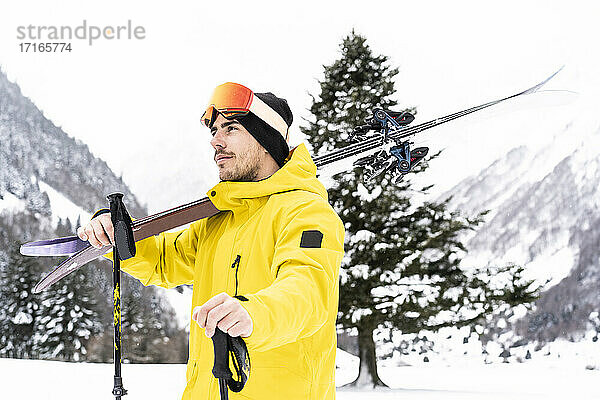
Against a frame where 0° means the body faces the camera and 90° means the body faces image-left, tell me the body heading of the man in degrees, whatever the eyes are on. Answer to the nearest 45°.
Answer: approximately 45°

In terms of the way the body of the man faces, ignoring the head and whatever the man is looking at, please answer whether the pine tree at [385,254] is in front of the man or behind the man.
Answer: behind

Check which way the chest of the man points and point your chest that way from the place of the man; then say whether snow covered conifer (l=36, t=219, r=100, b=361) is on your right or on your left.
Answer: on your right

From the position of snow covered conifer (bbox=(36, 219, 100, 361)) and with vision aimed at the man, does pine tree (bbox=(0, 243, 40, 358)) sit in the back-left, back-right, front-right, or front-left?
back-right

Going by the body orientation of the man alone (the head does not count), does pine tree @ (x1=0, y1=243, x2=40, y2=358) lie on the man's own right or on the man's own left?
on the man's own right
